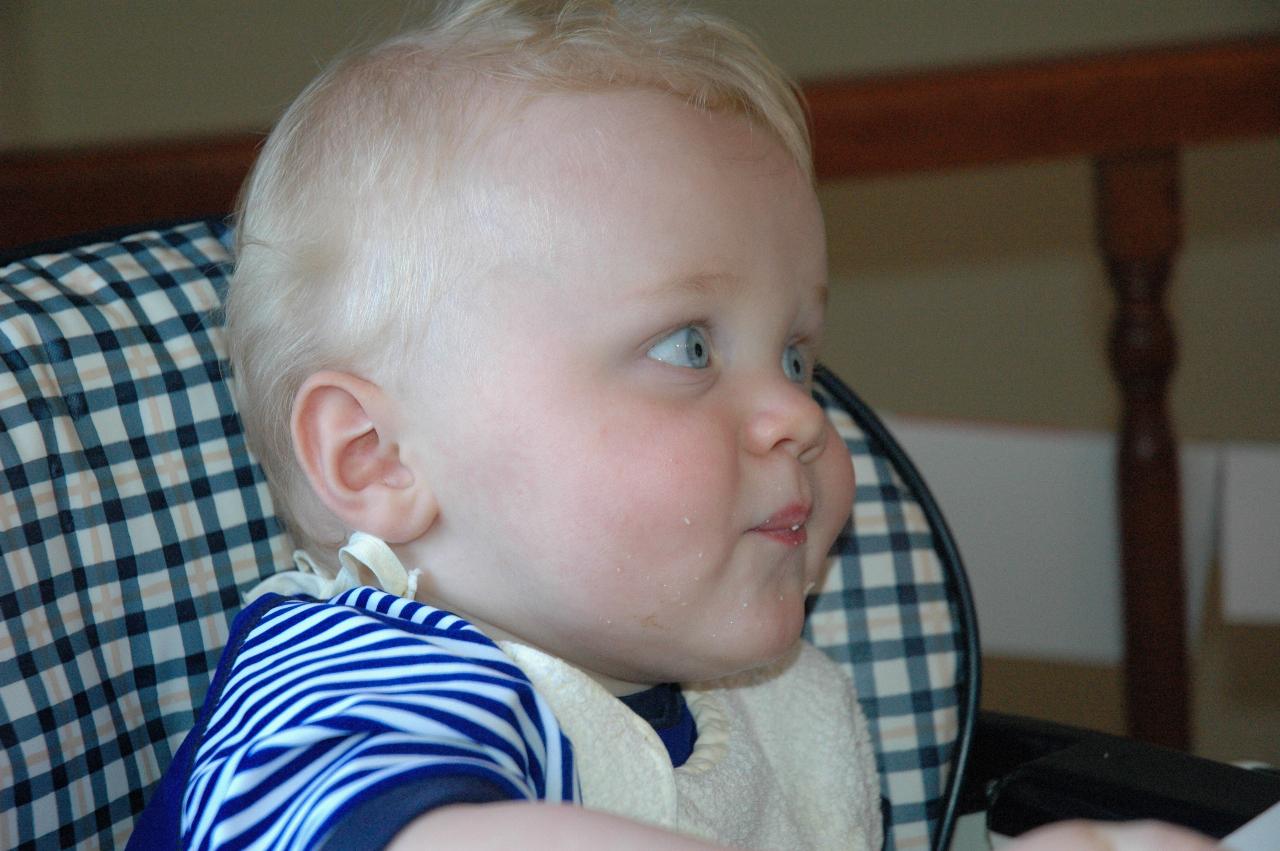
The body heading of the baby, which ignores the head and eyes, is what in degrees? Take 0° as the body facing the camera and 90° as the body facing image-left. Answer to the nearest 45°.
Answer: approximately 315°
